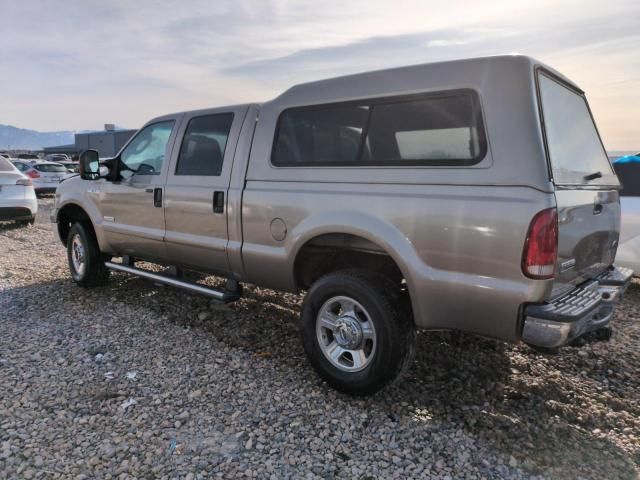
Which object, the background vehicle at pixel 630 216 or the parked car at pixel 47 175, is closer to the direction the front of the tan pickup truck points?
the parked car

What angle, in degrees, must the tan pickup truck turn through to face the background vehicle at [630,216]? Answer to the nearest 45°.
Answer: approximately 90° to its right

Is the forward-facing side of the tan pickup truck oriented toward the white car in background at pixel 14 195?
yes

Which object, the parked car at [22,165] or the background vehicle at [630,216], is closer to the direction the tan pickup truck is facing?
the parked car

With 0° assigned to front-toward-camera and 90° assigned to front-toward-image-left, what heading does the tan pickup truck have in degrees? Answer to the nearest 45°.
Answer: approximately 135°

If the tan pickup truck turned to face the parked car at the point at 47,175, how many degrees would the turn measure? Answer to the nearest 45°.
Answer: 0° — it already faces it

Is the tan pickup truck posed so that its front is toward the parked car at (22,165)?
yes
